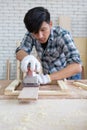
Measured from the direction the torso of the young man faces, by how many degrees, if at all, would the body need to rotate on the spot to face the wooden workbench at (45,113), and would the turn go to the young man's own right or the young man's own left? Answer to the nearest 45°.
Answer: approximately 45° to the young man's own left

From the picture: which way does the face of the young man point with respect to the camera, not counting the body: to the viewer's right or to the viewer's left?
to the viewer's left

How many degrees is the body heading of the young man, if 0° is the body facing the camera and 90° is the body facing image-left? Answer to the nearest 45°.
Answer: approximately 45°
